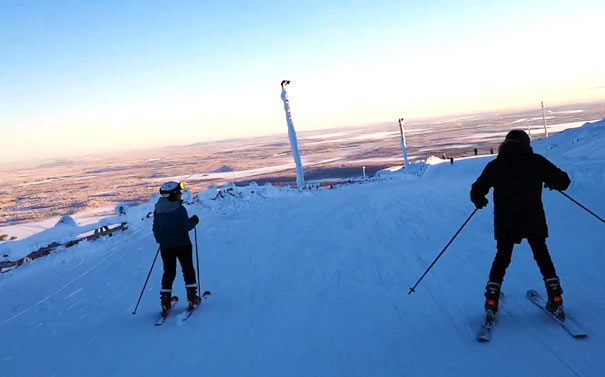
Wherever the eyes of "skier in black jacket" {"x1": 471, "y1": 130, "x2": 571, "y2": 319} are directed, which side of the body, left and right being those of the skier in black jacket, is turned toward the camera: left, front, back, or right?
back

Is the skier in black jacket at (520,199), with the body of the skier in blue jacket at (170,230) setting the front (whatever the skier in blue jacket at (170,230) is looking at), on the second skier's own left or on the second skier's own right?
on the second skier's own right

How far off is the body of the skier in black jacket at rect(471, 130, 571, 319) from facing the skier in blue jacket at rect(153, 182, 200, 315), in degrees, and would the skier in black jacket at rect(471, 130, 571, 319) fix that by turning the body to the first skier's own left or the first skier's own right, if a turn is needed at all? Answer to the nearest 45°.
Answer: approximately 90° to the first skier's own left

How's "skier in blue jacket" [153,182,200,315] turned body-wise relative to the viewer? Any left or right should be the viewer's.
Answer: facing away from the viewer and to the right of the viewer

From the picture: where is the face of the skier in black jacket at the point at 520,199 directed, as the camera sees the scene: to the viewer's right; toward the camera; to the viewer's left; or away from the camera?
away from the camera
